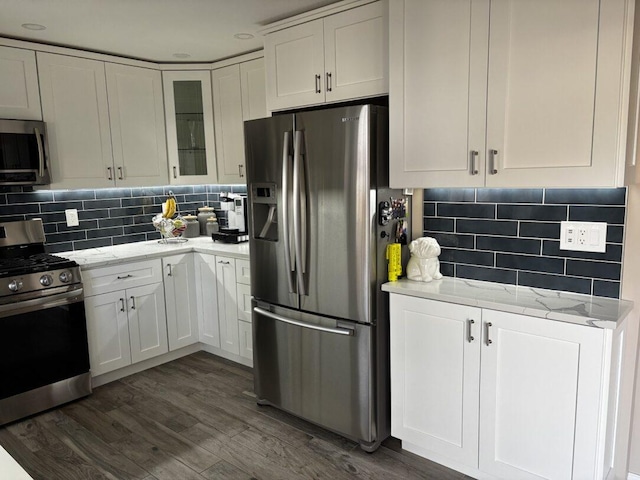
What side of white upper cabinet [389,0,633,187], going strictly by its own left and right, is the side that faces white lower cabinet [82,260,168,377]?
right

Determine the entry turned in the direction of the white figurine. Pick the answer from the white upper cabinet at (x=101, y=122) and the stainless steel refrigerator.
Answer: the white upper cabinet

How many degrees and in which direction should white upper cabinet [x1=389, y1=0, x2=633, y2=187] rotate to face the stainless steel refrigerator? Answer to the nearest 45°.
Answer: approximately 90° to its right

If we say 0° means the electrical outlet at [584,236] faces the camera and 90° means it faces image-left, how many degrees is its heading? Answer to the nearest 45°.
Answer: approximately 0°

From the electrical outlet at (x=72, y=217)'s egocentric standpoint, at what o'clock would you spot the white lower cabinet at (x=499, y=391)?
The white lower cabinet is roughly at 11 o'clock from the electrical outlet.

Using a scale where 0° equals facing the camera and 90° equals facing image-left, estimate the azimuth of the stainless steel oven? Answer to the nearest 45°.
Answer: approximately 315°

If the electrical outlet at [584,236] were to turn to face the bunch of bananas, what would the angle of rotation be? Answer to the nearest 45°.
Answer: approximately 90° to its right

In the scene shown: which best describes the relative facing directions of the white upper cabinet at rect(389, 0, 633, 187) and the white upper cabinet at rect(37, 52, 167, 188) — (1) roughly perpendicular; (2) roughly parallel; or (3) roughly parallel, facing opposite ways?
roughly perpendicular

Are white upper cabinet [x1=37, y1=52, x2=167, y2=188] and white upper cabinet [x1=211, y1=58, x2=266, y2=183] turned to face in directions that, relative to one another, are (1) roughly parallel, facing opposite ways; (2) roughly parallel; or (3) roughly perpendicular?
roughly perpendicular
